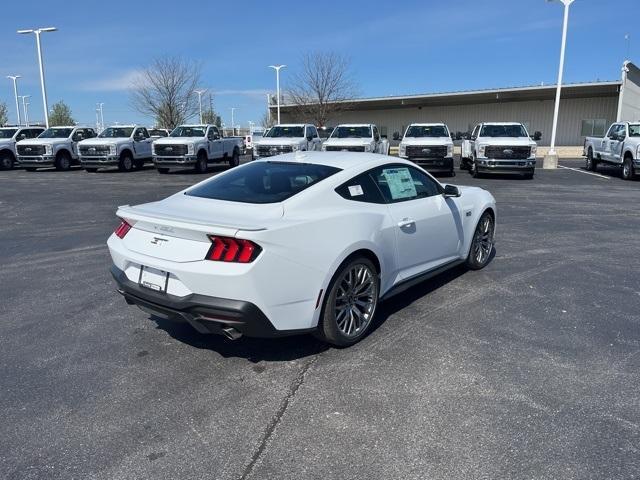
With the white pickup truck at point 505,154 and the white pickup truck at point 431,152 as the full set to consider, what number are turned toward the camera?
2

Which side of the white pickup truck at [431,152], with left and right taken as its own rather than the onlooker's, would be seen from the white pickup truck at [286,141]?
right

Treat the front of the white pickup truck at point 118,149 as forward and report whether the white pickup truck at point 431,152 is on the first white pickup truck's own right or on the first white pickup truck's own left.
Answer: on the first white pickup truck's own left

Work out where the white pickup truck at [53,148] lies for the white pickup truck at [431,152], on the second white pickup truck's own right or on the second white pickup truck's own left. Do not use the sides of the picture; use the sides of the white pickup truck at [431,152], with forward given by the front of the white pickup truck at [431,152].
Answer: on the second white pickup truck's own right

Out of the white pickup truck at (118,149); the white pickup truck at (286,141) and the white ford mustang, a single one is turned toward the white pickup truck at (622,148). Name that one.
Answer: the white ford mustang

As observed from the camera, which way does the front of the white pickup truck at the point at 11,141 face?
facing the viewer and to the left of the viewer

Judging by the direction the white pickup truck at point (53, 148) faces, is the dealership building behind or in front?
behind

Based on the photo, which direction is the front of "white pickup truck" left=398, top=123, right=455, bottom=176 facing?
toward the camera

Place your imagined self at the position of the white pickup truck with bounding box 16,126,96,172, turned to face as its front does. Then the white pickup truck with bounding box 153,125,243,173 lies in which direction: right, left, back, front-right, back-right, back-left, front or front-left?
left

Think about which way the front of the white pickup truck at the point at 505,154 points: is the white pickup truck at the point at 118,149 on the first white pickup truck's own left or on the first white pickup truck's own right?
on the first white pickup truck's own right

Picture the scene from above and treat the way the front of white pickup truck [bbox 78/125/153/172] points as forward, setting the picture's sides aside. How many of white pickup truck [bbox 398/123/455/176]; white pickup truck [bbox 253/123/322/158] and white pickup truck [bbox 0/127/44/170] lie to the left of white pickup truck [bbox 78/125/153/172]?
2

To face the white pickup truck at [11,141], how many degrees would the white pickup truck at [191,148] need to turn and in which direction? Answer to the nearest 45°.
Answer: approximately 90° to its right

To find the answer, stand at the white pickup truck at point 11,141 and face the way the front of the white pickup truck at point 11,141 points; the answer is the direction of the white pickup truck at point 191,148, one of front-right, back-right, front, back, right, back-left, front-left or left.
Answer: left

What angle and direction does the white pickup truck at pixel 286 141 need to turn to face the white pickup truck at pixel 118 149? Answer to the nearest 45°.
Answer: approximately 45° to its right

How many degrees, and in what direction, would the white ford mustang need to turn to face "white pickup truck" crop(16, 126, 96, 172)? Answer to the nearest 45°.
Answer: approximately 90° to its left

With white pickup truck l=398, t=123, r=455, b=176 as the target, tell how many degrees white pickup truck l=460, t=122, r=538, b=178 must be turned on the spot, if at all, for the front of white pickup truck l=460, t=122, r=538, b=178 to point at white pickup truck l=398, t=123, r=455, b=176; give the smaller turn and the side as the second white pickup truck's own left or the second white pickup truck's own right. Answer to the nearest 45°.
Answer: approximately 90° to the second white pickup truck's own right

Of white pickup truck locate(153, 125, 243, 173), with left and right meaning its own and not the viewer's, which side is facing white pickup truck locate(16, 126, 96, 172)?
right
